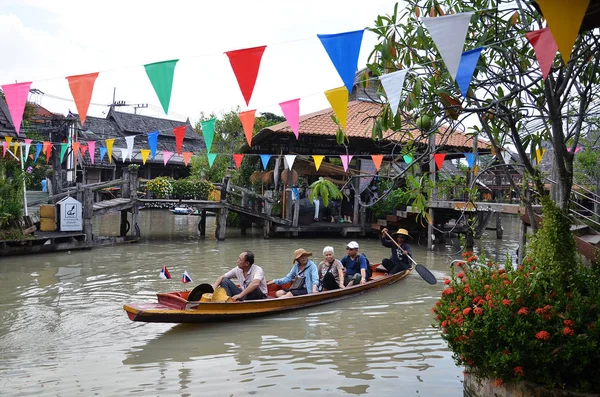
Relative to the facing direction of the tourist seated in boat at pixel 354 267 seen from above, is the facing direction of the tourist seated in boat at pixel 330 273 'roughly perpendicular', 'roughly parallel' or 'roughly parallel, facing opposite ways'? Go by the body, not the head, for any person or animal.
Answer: roughly parallel

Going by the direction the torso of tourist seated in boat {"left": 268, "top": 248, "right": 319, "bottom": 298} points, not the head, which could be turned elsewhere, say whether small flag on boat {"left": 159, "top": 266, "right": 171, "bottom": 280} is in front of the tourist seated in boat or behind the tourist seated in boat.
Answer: in front

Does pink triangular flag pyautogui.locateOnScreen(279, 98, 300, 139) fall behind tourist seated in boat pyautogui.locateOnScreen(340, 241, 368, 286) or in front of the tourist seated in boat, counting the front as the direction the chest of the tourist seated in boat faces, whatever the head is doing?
in front

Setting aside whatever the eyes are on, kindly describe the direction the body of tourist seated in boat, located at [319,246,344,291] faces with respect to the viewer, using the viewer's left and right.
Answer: facing the viewer and to the left of the viewer

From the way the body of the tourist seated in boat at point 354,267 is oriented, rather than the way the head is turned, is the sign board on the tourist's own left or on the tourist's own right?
on the tourist's own right

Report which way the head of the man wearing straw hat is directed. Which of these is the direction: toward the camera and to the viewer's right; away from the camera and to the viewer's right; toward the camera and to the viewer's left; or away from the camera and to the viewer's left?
toward the camera and to the viewer's left

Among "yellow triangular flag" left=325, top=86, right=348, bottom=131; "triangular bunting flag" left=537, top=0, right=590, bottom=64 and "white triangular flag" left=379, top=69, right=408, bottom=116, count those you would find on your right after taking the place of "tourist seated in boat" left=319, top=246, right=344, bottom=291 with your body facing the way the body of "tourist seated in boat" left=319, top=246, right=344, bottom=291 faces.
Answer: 0

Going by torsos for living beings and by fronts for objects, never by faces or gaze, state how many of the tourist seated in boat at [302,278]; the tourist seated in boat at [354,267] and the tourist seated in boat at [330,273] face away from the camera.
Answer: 0

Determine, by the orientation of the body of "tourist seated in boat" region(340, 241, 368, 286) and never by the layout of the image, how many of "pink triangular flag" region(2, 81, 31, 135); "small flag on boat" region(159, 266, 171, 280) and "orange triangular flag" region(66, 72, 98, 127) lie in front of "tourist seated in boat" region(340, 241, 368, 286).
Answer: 3

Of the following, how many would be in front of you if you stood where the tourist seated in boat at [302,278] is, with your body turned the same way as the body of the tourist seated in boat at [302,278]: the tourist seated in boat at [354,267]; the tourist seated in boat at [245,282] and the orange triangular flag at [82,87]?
2

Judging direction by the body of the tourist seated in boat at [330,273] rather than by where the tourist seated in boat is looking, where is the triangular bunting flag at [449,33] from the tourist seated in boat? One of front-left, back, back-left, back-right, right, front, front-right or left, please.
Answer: front-left

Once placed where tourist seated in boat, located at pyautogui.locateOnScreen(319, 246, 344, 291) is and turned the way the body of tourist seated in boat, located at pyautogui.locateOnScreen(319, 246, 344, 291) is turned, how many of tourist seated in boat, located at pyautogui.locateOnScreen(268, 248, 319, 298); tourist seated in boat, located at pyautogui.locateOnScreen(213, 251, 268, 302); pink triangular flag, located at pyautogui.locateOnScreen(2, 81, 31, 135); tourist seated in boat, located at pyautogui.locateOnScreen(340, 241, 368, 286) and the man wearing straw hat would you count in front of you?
3

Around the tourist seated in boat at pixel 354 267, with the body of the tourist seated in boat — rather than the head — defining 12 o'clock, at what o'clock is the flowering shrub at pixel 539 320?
The flowering shrub is roughly at 10 o'clock from the tourist seated in boat.

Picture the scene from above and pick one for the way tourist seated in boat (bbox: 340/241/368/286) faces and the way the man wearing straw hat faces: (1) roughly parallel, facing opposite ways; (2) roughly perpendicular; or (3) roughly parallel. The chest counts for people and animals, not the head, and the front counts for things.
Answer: roughly parallel

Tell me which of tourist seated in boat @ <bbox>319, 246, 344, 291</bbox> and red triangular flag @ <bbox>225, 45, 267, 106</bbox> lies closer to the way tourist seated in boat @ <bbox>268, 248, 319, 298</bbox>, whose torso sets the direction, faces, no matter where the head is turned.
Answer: the red triangular flag

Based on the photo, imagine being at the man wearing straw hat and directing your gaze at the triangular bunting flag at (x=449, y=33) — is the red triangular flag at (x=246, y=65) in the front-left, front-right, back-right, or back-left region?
front-right
